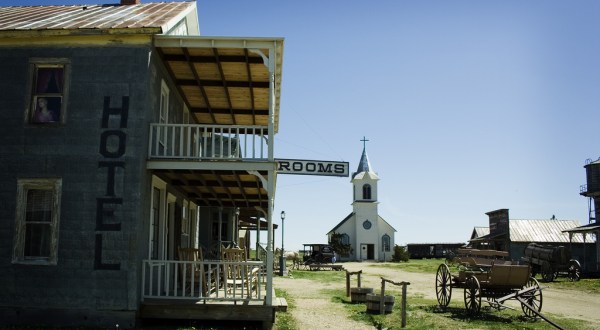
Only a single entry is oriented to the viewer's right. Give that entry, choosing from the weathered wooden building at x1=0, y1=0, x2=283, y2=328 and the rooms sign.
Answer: the weathered wooden building

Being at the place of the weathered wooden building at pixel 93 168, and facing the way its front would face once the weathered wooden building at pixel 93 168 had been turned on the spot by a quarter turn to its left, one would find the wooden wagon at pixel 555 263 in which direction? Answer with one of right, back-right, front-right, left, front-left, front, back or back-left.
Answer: front-right

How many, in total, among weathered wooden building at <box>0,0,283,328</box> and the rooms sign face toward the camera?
1

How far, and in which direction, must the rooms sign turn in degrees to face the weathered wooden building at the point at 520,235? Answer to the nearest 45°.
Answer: approximately 135° to its left

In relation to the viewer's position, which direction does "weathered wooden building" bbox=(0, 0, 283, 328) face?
facing to the right of the viewer

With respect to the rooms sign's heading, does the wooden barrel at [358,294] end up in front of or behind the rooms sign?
behind

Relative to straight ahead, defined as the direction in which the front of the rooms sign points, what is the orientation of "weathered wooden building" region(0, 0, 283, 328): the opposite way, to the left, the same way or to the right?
to the left

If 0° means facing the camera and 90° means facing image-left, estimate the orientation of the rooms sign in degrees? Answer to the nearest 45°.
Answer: approximately 0°

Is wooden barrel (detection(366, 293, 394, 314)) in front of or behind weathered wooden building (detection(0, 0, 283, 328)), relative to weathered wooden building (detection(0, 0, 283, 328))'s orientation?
in front

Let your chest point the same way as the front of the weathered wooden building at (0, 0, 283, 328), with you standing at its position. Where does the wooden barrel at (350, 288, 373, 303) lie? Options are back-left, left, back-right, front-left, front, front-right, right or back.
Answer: front-left

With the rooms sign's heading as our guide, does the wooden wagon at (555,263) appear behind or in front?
behind

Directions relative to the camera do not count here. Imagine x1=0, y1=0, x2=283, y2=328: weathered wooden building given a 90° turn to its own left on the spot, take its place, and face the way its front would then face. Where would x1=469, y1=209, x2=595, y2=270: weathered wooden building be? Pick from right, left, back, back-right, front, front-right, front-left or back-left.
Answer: front-right
